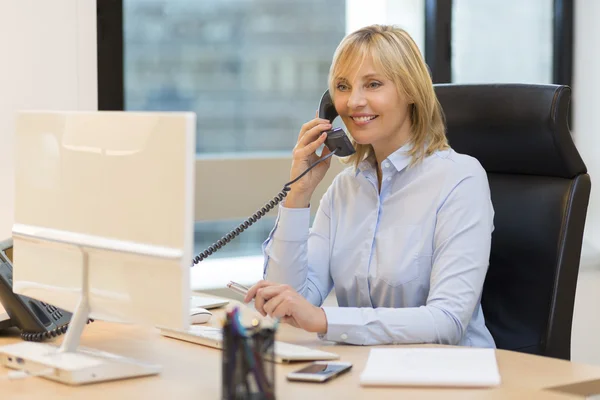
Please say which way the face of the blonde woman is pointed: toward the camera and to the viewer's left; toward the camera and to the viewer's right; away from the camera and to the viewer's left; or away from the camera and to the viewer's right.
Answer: toward the camera and to the viewer's left

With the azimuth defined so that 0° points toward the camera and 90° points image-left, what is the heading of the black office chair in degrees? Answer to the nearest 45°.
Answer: approximately 45°

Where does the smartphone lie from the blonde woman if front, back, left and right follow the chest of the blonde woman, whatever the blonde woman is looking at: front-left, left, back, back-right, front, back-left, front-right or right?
front-left

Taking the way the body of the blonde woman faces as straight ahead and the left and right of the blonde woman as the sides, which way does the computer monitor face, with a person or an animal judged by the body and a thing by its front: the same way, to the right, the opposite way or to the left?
the opposite way

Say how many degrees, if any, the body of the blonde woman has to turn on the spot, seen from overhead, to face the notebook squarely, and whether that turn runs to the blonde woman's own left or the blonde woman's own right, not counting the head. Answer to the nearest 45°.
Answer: approximately 45° to the blonde woman's own left

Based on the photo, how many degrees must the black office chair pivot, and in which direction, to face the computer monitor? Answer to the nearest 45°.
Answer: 0° — it already faces it

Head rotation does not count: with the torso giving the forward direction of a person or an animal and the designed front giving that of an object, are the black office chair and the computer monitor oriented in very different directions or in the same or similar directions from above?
very different directions

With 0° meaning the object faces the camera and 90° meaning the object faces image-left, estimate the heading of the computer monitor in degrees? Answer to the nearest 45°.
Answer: approximately 225°
